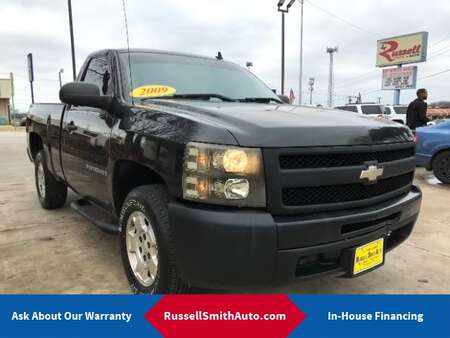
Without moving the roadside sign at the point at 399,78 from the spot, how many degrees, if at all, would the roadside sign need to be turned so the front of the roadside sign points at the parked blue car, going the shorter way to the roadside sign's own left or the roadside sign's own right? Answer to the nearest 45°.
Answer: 0° — it already faces it

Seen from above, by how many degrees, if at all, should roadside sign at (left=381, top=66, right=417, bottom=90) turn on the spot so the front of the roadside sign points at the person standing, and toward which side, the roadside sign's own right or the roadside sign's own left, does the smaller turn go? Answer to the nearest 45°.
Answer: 0° — it already faces them

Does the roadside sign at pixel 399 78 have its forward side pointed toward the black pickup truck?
yes

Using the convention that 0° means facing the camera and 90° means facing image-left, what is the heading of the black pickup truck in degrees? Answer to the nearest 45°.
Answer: approximately 315°

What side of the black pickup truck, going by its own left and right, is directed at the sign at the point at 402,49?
left

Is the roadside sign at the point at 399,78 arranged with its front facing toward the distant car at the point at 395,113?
yes

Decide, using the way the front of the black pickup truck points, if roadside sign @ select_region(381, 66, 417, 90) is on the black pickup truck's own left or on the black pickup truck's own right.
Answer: on the black pickup truck's own left

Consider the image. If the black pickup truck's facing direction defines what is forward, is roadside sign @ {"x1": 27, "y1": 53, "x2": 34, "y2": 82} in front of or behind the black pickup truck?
behind

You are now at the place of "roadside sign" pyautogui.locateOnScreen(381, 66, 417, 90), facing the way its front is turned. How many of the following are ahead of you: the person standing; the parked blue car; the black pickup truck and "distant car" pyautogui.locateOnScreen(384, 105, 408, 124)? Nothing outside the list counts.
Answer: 4

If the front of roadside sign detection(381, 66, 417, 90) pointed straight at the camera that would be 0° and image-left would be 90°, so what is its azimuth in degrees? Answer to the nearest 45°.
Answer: approximately 0°

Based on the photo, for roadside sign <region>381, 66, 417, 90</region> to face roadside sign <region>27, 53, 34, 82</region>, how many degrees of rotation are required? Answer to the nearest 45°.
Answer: approximately 45° to its right

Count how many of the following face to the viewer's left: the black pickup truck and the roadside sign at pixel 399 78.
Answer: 0
